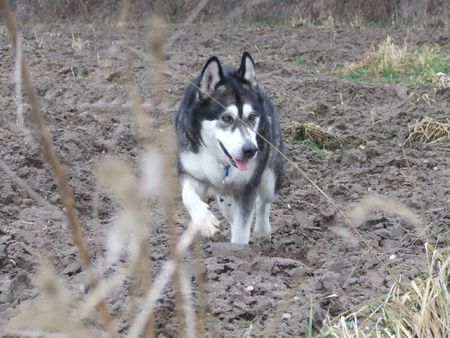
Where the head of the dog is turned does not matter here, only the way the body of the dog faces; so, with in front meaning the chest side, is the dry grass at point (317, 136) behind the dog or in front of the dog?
behind

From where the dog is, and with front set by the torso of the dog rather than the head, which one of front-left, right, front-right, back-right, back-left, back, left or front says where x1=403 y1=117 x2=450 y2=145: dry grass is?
back-left

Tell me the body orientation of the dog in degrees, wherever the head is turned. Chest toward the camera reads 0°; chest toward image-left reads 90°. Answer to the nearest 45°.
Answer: approximately 0°
